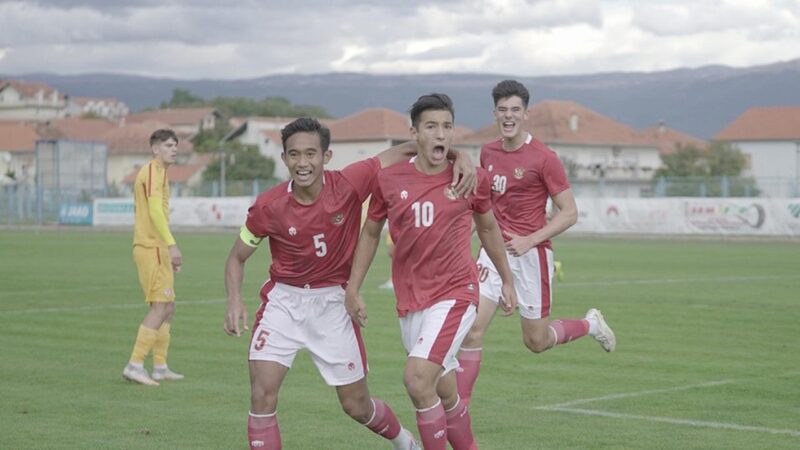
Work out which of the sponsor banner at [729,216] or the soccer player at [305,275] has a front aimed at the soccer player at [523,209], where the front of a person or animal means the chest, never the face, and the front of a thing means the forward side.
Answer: the sponsor banner

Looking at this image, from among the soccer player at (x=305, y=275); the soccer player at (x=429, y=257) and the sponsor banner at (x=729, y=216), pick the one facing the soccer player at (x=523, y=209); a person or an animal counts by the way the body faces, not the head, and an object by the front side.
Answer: the sponsor banner

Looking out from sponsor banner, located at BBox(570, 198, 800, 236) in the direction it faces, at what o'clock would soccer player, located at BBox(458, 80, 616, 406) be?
The soccer player is roughly at 12 o'clock from the sponsor banner.
